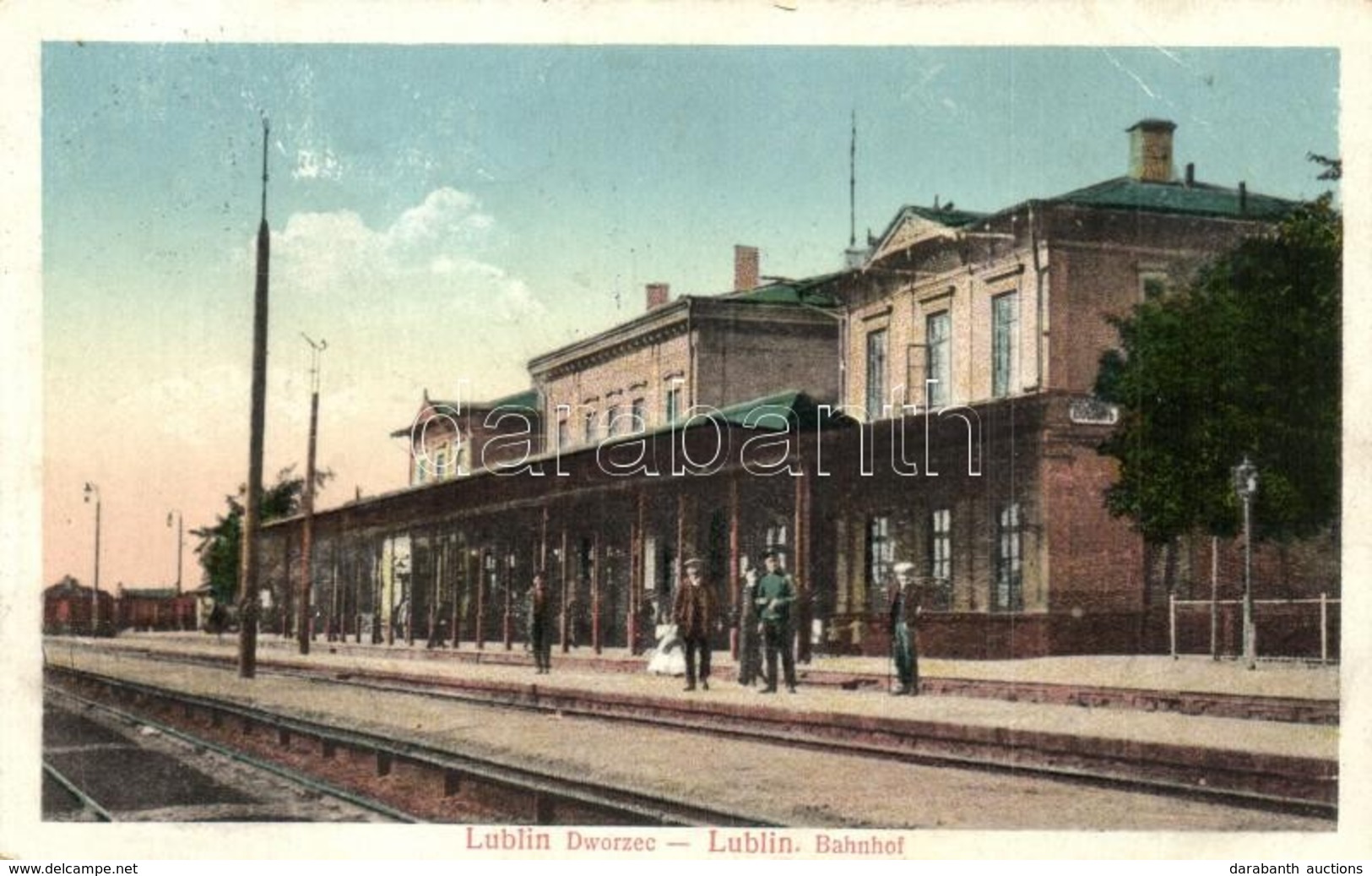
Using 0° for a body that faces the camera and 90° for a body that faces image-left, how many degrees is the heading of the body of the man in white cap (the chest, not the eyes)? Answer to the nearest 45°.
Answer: approximately 45°

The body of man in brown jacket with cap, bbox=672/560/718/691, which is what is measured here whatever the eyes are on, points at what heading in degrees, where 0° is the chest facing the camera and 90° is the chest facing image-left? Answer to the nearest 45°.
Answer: approximately 0°

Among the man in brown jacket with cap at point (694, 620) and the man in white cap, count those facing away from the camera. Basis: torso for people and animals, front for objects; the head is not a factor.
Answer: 0

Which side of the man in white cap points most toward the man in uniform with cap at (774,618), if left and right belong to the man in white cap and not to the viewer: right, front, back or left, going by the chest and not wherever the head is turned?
right

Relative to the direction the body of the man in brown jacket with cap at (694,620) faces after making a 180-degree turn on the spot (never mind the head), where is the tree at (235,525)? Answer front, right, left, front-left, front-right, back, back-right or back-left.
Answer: left

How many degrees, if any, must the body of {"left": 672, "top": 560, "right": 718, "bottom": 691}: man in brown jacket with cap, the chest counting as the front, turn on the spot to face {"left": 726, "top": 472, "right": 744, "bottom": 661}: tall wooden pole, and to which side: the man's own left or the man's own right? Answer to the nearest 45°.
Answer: approximately 180°
